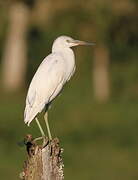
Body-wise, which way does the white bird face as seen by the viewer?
to the viewer's right
